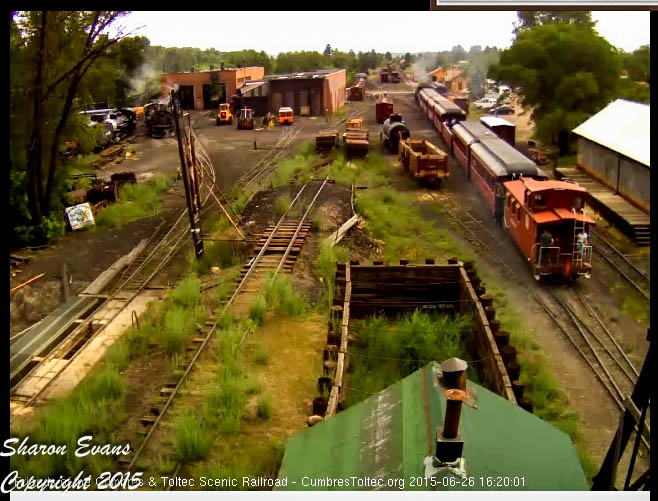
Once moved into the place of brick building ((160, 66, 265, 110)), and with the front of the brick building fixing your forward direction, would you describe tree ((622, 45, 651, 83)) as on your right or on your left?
on your left

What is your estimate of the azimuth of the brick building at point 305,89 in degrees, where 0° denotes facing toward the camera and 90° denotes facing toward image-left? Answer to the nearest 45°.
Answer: approximately 0°

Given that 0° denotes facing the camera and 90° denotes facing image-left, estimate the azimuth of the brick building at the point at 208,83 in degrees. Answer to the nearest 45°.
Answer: approximately 0°

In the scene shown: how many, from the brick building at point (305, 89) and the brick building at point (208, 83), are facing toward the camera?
2
